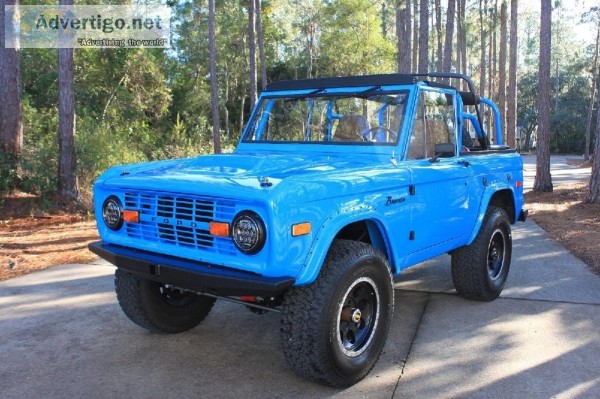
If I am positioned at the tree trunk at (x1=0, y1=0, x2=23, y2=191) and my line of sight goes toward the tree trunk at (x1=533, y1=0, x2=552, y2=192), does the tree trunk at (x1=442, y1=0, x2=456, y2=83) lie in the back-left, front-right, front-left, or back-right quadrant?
front-left

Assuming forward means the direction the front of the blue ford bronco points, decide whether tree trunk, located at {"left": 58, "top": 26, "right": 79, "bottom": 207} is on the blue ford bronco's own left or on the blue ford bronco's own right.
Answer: on the blue ford bronco's own right

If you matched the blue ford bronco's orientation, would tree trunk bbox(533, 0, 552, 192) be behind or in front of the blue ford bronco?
behind

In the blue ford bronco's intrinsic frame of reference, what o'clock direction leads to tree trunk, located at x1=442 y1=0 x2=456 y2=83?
The tree trunk is roughly at 5 o'clock from the blue ford bronco.

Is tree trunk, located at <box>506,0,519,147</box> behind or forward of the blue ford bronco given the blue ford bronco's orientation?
behind

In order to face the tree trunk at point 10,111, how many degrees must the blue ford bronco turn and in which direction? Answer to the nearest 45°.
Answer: approximately 90° to its right

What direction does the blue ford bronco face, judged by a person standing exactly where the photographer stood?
facing the viewer and to the left of the viewer
